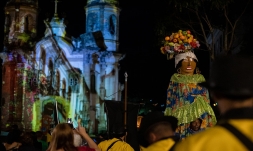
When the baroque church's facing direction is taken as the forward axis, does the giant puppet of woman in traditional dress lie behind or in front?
in front

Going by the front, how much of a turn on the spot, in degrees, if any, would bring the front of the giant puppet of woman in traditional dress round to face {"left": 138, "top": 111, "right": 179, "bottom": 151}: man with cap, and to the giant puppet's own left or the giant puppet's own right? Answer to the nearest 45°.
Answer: approximately 45° to the giant puppet's own right

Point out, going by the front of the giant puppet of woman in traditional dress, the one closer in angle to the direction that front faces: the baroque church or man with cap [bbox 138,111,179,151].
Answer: the man with cap

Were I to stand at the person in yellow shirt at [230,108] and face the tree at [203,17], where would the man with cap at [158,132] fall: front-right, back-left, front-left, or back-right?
front-left

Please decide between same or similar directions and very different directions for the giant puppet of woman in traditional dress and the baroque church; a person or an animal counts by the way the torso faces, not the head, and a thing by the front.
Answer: same or similar directions

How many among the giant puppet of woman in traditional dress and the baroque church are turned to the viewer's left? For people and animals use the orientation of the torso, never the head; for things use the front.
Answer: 0

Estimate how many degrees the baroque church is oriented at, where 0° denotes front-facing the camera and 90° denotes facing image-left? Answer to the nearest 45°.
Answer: approximately 0°

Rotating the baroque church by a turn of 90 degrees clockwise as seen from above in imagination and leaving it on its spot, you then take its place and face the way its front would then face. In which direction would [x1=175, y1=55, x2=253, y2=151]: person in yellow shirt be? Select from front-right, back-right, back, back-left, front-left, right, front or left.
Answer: left

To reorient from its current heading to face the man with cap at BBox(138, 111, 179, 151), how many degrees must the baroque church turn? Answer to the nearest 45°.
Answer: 0° — it already faces them

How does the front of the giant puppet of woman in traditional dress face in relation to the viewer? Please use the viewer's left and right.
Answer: facing the viewer and to the right of the viewer
